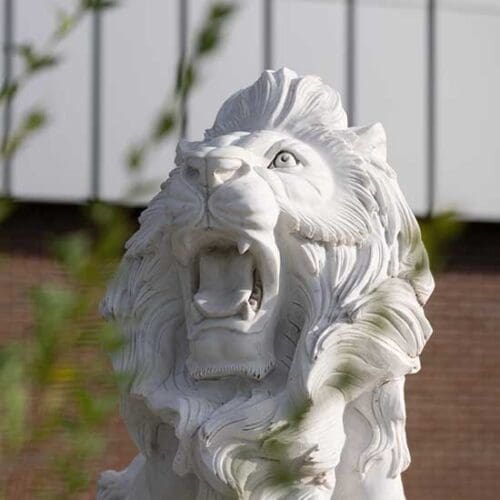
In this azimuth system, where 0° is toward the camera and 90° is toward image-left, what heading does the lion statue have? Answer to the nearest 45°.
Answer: approximately 45°

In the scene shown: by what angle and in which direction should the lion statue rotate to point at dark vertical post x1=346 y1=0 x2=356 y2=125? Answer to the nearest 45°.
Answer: approximately 135° to its right

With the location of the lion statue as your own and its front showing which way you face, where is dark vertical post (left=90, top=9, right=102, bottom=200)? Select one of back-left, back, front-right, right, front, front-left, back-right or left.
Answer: back-right

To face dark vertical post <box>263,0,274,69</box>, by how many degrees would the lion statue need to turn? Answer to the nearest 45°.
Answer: approximately 135° to its right
